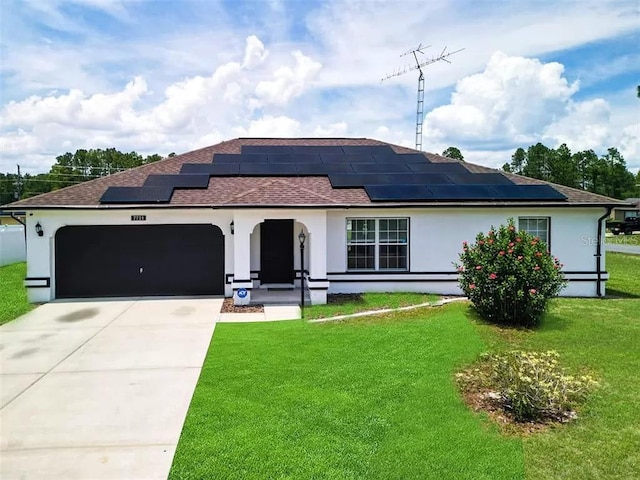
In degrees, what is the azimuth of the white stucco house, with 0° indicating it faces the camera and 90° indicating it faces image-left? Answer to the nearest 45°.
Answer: approximately 0°

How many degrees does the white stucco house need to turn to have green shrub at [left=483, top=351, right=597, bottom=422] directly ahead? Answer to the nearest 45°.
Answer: approximately 45° to its left

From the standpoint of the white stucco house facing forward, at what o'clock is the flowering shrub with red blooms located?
The flowering shrub with red blooms is roughly at 10 o'clock from the white stucco house.
